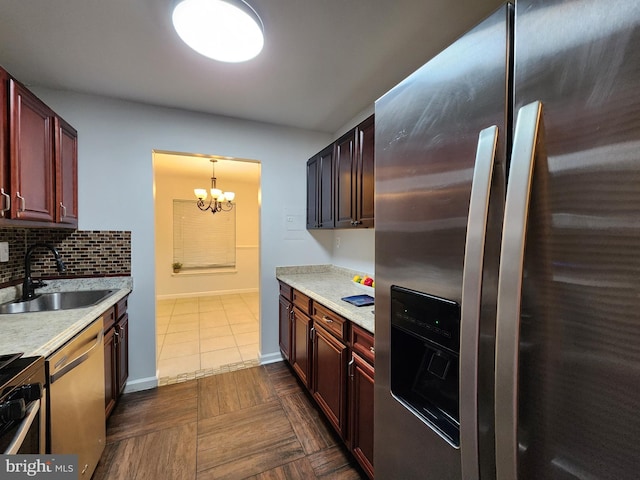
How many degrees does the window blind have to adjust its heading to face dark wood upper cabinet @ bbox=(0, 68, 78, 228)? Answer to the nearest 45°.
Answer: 0° — it already faces it

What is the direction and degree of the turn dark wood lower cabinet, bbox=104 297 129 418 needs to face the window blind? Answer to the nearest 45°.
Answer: approximately 45° to its left

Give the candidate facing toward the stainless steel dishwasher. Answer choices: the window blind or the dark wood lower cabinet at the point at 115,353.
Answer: the window blind

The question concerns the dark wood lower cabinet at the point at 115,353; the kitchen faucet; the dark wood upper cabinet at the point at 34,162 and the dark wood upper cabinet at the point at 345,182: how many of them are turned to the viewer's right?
3

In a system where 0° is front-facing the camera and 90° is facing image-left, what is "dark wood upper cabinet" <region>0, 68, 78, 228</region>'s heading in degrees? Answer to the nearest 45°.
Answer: approximately 270°

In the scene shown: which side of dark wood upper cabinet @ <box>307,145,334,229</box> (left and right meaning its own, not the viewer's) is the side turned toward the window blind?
right

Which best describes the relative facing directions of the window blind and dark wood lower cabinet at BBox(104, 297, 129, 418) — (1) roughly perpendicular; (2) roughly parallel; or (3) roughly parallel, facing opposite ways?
roughly perpendicular

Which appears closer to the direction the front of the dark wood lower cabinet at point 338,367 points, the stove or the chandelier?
the stove

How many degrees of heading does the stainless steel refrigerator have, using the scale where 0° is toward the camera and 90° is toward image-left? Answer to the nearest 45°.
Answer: approximately 45°

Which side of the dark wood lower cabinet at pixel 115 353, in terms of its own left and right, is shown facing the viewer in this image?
right

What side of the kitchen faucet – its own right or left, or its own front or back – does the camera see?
right
